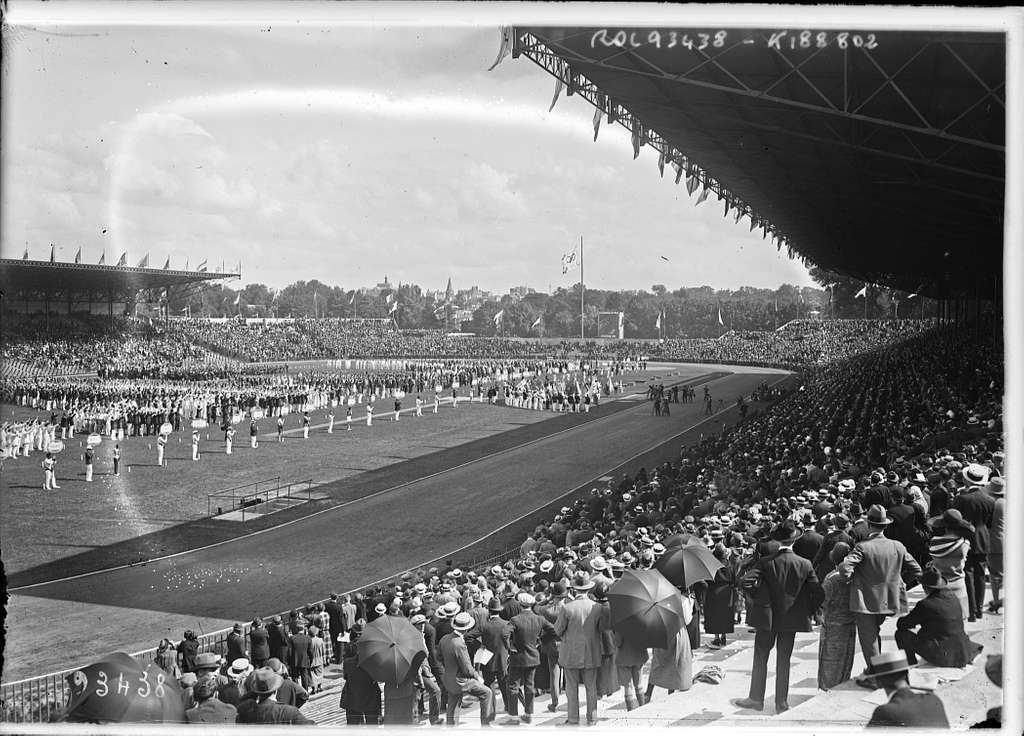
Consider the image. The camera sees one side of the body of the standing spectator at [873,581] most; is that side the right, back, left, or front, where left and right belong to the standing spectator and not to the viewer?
back

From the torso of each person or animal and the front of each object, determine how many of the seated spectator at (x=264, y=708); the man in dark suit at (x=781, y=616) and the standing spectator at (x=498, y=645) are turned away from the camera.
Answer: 3

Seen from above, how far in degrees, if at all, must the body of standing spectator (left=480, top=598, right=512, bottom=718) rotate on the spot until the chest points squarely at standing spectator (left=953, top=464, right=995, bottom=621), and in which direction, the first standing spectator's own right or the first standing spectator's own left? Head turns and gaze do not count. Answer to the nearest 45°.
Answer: approximately 90° to the first standing spectator's own right

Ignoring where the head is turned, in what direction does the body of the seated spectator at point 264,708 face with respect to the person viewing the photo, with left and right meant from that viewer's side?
facing away from the viewer

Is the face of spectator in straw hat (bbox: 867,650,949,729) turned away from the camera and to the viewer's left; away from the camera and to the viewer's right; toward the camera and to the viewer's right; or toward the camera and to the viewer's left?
away from the camera and to the viewer's left

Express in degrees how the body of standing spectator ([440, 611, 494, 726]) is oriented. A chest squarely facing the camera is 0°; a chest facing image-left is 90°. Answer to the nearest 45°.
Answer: approximately 225°

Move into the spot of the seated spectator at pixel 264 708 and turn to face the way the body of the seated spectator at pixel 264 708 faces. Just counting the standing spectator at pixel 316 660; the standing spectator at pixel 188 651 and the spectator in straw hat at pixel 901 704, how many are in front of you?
2

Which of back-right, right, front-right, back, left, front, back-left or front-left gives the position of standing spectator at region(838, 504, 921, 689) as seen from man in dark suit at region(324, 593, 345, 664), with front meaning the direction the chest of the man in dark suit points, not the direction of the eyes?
back-right

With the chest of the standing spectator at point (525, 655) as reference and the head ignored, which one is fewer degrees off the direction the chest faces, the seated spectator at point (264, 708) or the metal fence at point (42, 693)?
the metal fence

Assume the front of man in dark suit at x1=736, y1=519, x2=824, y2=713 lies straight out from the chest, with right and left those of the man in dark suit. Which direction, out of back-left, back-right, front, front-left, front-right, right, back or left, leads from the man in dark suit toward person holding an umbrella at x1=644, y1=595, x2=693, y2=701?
left

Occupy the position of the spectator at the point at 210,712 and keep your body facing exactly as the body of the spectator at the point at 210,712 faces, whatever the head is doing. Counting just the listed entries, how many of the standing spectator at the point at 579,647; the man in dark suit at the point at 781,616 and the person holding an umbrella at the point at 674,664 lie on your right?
3

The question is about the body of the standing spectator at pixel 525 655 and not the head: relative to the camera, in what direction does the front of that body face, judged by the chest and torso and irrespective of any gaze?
away from the camera

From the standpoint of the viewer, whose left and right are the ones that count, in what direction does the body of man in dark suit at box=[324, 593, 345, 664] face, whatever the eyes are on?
facing away from the viewer

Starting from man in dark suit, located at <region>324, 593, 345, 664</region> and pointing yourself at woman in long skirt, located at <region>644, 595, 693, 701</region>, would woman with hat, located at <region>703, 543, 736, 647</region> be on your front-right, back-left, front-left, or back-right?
front-left

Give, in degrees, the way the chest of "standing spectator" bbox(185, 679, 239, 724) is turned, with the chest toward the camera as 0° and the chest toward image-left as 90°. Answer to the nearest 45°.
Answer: approximately 180°
